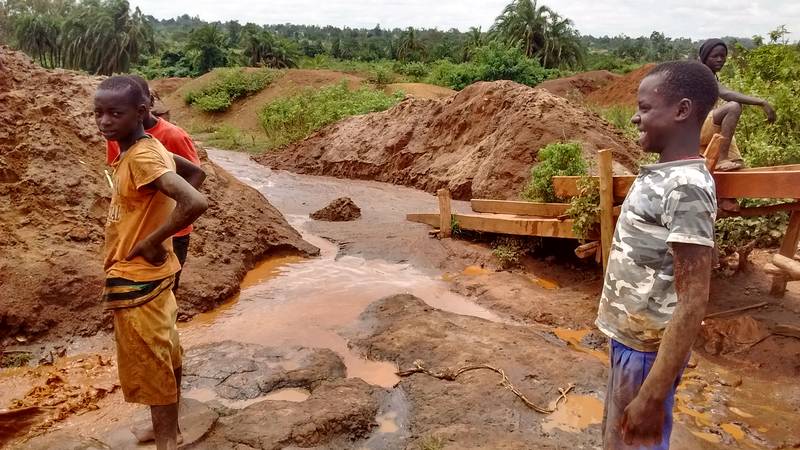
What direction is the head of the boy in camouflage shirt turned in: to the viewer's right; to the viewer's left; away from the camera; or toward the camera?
to the viewer's left

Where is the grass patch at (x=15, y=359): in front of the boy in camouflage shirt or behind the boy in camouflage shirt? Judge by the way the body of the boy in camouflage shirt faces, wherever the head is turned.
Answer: in front

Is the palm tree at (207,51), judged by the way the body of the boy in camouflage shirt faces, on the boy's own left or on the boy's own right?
on the boy's own right

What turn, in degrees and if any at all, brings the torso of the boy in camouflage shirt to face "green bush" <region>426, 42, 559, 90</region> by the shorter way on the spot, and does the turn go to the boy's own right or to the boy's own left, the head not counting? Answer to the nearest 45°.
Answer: approximately 90° to the boy's own right

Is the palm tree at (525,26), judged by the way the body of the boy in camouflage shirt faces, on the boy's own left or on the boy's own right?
on the boy's own right

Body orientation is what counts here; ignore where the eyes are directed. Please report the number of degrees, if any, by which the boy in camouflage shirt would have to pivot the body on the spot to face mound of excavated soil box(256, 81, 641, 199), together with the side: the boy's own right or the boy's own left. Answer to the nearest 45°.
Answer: approximately 90° to the boy's own right
